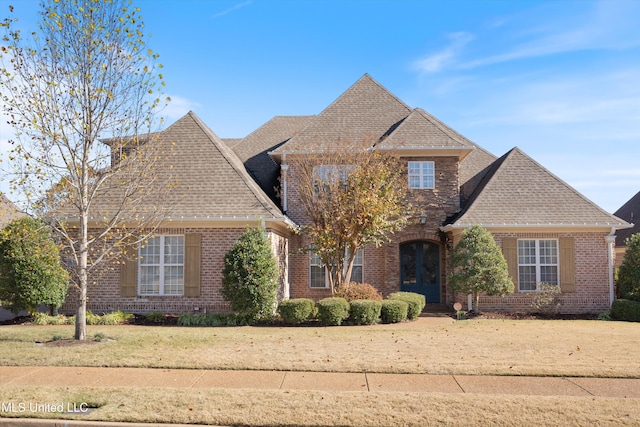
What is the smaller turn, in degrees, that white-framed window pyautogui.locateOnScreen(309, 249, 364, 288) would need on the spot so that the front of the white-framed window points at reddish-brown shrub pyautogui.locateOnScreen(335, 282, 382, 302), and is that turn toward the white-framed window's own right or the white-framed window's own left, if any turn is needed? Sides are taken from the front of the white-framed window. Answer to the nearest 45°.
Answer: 0° — it already faces it

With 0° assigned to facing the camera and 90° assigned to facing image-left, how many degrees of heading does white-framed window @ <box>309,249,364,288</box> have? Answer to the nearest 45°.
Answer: approximately 0°

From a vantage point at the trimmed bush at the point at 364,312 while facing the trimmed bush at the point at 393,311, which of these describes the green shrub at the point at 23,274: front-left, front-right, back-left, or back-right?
back-left

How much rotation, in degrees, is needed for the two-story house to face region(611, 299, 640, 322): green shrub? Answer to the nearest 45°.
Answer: approximately 90° to its left

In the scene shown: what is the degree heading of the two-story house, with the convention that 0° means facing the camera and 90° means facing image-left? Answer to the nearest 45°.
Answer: approximately 0°

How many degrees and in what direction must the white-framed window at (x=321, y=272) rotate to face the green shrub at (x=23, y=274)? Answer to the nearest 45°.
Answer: approximately 45° to its right
